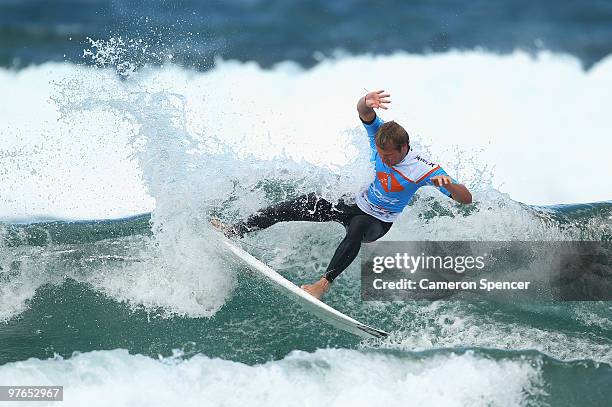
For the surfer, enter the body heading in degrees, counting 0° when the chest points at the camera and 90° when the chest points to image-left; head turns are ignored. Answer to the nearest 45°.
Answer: approximately 45°
